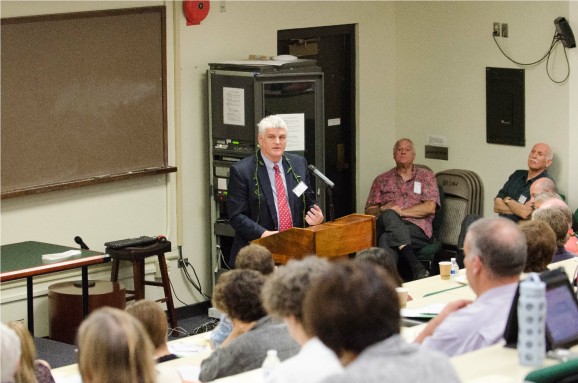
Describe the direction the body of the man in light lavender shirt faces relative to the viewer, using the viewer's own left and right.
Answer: facing away from the viewer and to the left of the viewer

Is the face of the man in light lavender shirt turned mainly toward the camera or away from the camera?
away from the camera

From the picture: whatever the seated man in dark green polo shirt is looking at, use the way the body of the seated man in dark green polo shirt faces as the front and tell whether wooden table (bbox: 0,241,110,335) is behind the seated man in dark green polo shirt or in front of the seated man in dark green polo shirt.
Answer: in front

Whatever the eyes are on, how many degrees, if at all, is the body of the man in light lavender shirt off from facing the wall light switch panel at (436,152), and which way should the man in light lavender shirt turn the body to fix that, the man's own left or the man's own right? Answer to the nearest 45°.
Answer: approximately 45° to the man's own right

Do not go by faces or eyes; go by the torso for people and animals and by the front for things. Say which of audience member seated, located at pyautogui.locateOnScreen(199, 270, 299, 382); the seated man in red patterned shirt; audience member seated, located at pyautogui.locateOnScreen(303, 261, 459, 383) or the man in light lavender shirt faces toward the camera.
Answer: the seated man in red patterned shirt

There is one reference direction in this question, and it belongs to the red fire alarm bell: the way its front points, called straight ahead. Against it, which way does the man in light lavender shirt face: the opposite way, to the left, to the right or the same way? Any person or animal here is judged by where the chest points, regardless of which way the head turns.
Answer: the opposite way

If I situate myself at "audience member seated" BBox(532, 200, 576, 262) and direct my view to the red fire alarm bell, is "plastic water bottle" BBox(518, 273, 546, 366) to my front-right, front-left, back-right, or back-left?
back-left

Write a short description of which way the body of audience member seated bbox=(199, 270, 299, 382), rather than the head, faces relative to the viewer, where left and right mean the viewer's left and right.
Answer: facing away from the viewer and to the left of the viewer

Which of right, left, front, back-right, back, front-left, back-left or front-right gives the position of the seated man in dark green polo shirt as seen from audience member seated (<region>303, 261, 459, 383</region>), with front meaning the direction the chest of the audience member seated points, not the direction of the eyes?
front-right

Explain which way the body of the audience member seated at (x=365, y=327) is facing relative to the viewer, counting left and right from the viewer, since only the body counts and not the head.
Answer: facing away from the viewer and to the left of the viewer

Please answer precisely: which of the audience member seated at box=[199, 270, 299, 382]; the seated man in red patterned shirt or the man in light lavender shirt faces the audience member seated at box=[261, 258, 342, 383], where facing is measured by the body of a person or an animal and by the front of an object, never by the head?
the seated man in red patterned shirt

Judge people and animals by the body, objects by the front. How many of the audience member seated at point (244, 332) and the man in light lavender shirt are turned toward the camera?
0

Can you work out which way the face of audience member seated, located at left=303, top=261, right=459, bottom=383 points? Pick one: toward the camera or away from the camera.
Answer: away from the camera

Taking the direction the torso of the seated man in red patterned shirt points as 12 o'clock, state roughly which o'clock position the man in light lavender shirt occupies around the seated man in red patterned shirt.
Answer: The man in light lavender shirt is roughly at 12 o'clock from the seated man in red patterned shirt.

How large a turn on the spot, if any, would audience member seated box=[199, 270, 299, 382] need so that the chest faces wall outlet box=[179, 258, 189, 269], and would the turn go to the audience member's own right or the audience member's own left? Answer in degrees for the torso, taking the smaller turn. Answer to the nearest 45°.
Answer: approximately 45° to the audience member's own right
